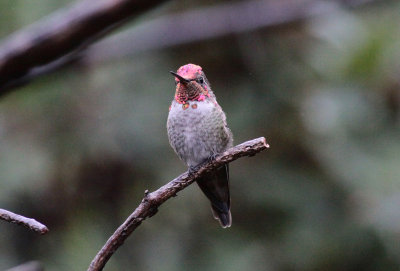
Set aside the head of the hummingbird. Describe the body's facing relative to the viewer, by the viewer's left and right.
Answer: facing the viewer and to the left of the viewer

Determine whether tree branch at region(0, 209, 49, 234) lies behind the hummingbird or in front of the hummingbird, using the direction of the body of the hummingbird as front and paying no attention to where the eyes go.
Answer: in front
